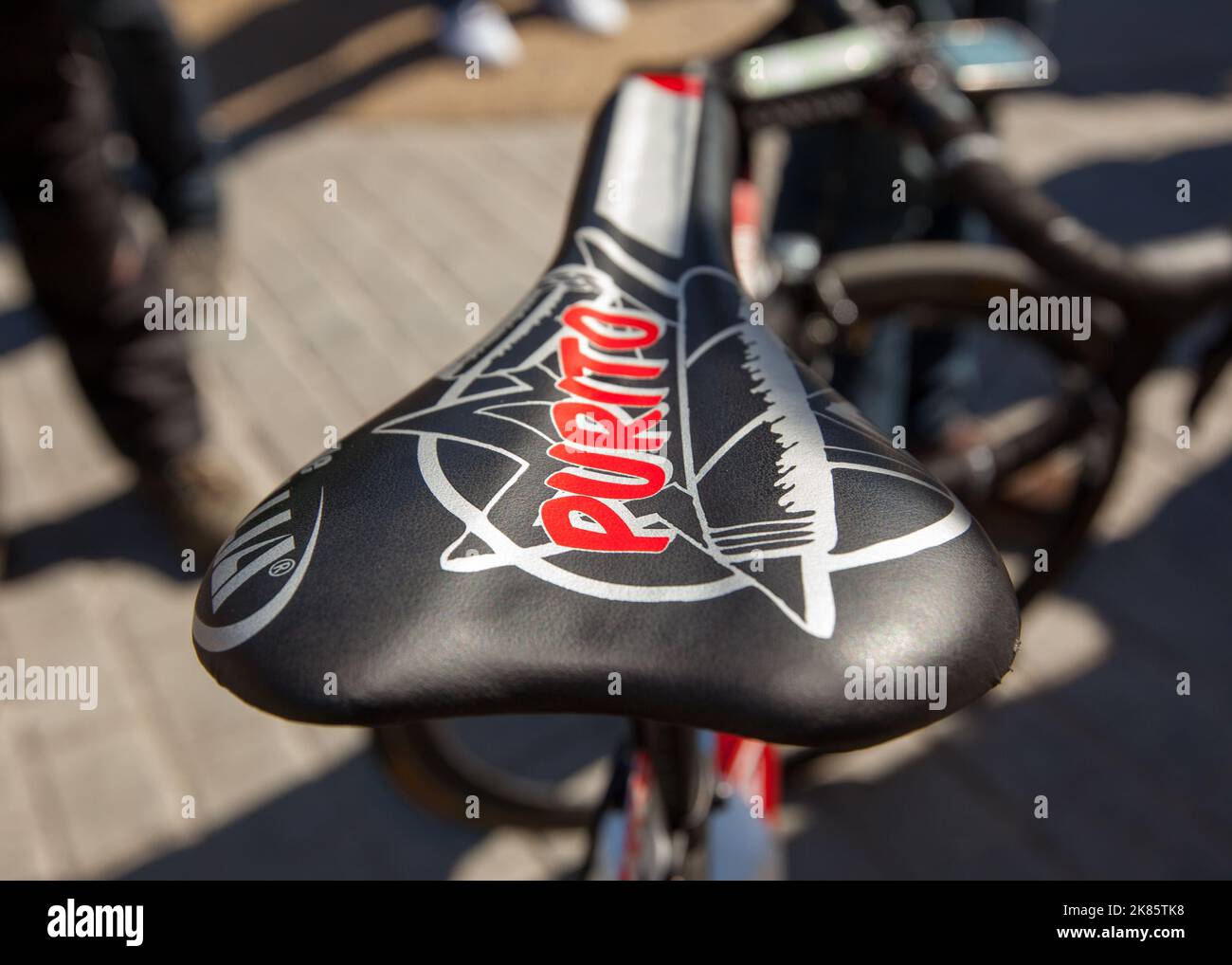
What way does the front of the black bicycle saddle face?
away from the camera
